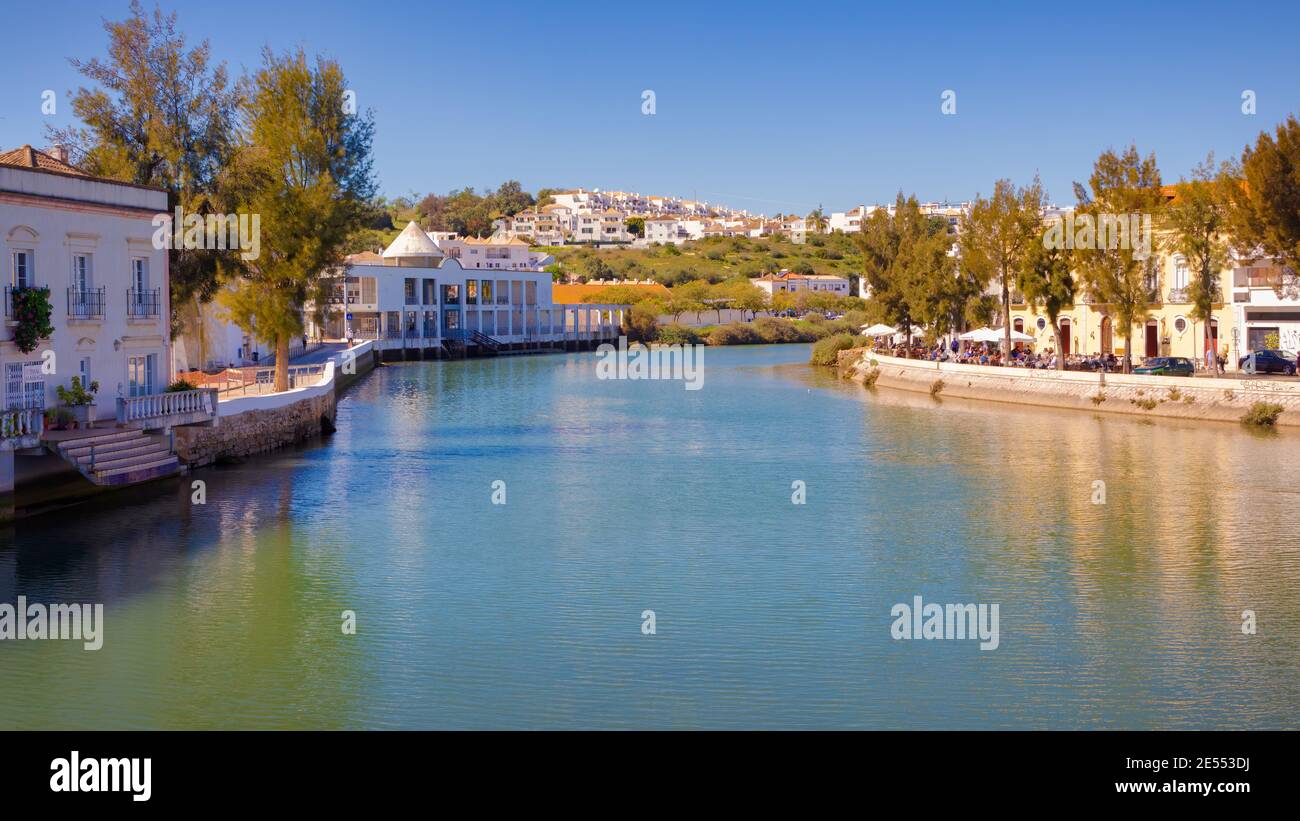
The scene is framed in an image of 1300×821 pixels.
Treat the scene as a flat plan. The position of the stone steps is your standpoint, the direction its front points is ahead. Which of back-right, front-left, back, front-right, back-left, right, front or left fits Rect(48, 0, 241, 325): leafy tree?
back-left

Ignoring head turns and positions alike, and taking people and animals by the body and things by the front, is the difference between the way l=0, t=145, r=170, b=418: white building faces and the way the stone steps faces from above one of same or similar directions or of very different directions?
same or similar directions

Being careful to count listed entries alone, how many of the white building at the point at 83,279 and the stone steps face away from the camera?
0

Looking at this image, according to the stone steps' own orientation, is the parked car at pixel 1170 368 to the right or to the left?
on its left

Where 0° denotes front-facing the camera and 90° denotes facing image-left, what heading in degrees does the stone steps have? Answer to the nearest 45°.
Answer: approximately 315°

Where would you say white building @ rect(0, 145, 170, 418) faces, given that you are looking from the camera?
facing the viewer and to the right of the viewer
